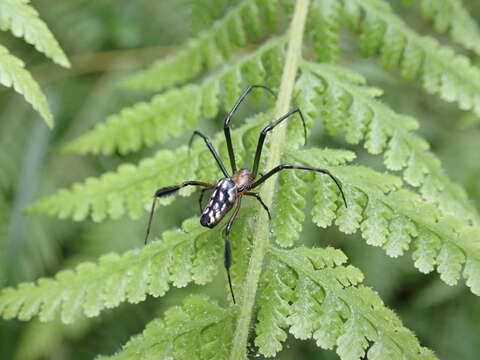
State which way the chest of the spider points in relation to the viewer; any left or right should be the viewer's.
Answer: facing away from the viewer and to the right of the viewer
